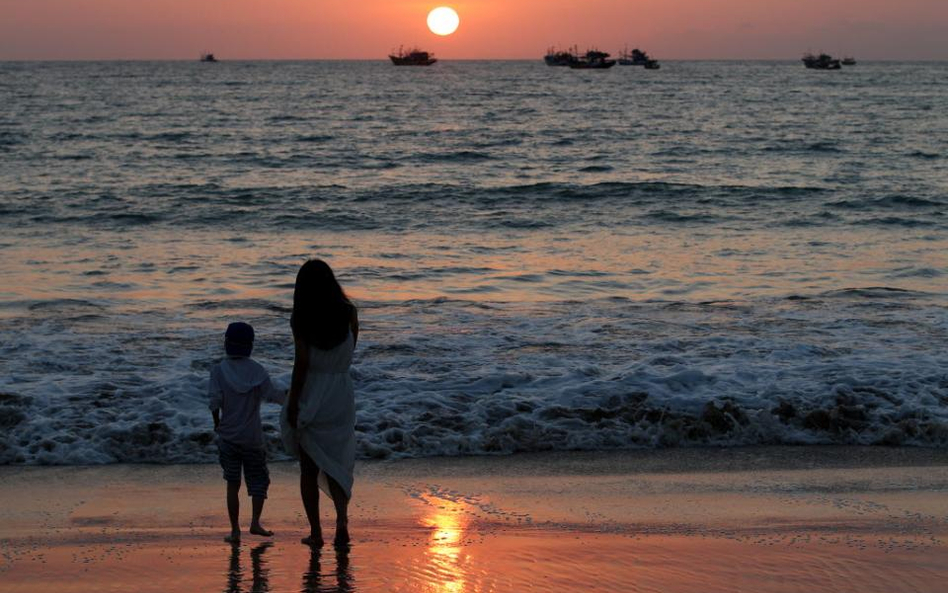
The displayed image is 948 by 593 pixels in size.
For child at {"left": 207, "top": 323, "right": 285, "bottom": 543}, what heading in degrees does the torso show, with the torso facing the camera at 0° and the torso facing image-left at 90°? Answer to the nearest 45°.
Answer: approximately 180°

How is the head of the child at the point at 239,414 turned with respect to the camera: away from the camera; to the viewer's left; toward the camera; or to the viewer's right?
away from the camera

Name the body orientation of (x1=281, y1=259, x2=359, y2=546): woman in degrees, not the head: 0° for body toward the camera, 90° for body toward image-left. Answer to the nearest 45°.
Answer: approximately 180°

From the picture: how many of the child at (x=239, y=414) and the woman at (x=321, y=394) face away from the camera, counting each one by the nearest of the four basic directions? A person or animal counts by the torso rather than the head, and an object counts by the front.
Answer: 2

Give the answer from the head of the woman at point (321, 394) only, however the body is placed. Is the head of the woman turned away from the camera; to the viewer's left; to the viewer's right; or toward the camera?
away from the camera
